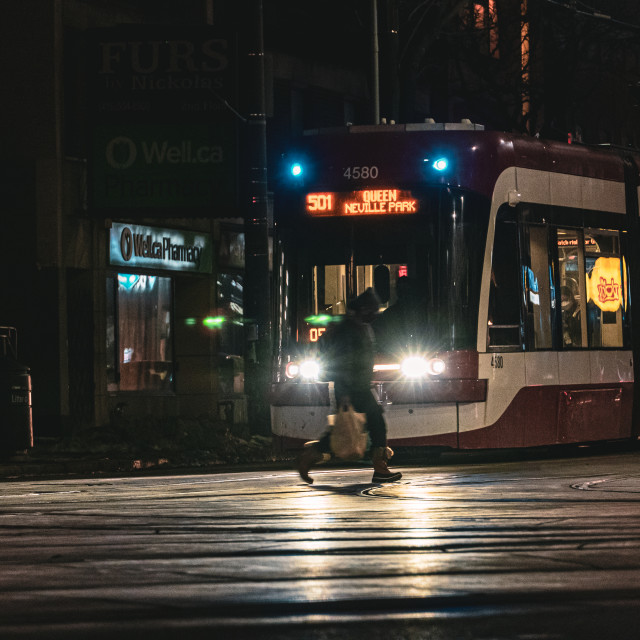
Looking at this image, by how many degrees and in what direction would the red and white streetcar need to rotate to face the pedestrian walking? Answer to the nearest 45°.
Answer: approximately 45° to its left

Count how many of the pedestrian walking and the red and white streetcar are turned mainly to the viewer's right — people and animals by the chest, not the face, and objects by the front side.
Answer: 1

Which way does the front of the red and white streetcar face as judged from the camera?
facing the viewer and to the left of the viewer

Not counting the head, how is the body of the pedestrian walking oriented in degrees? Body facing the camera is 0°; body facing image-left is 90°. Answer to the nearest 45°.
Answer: approximately 270°

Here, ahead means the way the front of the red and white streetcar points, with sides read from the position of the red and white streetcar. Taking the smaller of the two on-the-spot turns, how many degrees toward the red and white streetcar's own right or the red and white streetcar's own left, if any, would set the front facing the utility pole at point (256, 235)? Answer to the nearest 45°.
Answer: approximately 90° to the red and white streetcar's own right

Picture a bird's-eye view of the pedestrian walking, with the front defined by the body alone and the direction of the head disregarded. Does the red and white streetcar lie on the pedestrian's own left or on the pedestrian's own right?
on the pedestrian's own left

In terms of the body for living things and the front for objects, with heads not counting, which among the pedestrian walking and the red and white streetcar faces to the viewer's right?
the pedestrian walking

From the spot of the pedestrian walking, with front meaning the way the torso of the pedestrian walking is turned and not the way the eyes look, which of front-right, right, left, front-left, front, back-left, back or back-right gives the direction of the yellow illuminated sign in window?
front-left

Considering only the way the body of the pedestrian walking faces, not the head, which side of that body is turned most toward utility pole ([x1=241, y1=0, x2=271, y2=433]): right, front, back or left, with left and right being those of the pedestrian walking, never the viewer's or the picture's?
left

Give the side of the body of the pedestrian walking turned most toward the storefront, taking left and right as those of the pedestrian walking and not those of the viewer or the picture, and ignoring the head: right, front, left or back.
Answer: left

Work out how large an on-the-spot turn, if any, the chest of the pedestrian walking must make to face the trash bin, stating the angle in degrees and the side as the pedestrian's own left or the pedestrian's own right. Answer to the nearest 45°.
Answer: approximately 135° to the pedestrian's own left
